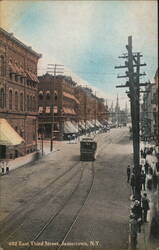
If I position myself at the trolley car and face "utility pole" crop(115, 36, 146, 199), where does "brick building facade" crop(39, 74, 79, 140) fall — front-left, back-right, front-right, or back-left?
back-right

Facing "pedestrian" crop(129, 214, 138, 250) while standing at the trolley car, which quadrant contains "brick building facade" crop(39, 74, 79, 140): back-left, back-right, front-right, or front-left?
back-right
